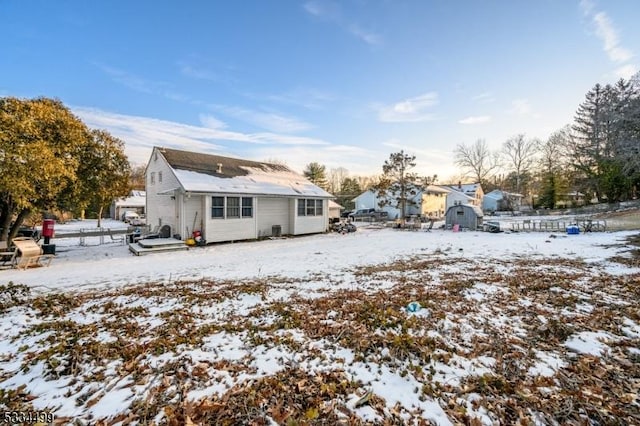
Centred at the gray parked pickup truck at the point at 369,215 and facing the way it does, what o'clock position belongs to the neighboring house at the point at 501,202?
The neighboring house is roughly at 5 o'clock from the gray parked pickup truck.

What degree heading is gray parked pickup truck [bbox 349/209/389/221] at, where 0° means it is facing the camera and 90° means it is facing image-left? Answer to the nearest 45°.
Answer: approximately 90°

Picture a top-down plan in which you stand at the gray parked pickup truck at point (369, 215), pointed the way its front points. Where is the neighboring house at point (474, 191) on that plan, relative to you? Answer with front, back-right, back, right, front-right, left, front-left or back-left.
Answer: back-right

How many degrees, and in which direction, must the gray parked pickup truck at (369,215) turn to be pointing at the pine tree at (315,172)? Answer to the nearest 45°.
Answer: approximately 45° to its right

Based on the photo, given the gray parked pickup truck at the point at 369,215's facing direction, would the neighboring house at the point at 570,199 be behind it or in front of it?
behind

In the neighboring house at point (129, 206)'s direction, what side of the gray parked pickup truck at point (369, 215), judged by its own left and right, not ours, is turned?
front

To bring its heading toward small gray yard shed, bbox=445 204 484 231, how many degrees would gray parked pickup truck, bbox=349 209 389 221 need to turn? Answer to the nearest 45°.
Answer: approximately 135° to its left
